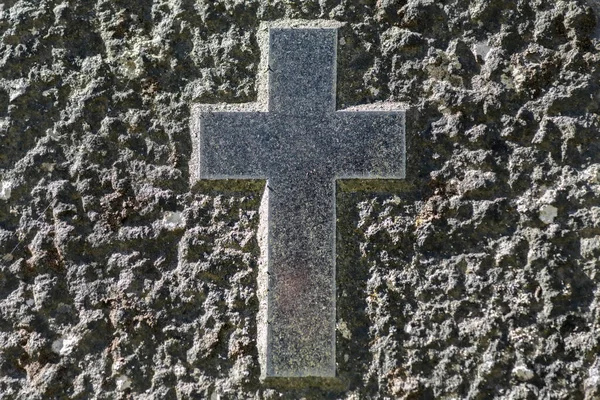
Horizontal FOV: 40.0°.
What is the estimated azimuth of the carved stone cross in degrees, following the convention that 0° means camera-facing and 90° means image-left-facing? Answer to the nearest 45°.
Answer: approximately 0°
